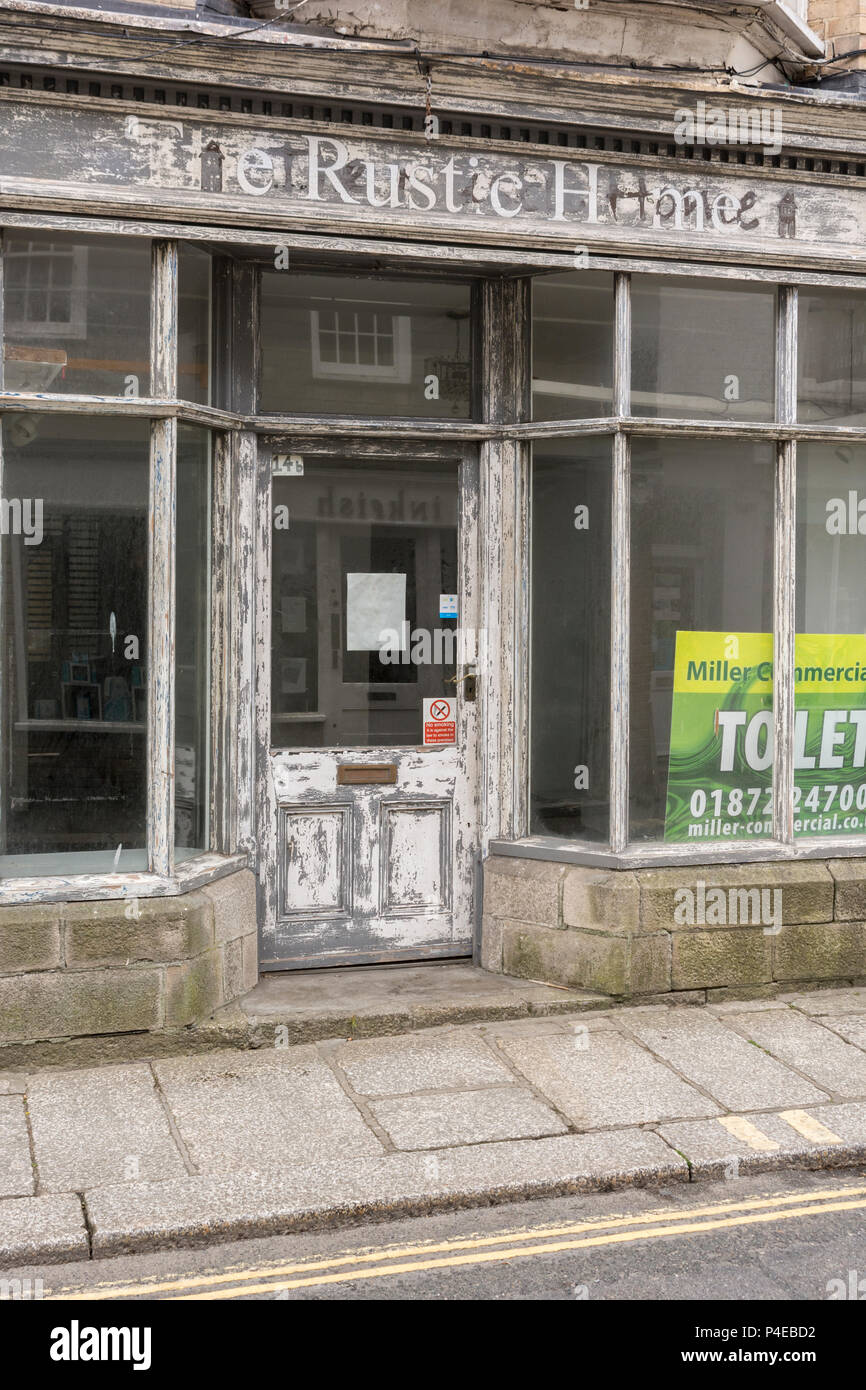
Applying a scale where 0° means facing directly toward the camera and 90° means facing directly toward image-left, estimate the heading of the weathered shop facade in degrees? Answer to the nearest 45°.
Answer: approximately 0°

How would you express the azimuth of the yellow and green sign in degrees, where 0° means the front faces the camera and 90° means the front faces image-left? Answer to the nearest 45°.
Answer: approximately 0°

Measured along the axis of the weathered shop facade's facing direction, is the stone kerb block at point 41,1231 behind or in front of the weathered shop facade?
in front

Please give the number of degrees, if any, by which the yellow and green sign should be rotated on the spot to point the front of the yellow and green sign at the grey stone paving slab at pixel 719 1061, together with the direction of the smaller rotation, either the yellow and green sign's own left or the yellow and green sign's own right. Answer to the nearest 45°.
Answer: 0° — it already faces it

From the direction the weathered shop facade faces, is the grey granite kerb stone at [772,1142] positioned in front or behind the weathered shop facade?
in front
